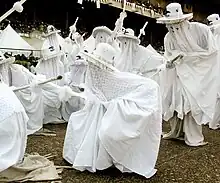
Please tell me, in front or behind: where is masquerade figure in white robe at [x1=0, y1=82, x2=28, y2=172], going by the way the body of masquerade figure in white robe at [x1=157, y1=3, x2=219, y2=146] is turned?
in front

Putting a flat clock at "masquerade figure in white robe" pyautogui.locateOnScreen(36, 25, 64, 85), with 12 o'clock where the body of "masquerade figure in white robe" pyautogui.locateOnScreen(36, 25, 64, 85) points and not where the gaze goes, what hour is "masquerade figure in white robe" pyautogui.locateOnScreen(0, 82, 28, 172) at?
"masquerade figure in white robe" pyautogui.locateOnScreen(0, 82, 28, 172) is roughly at 12 o'clock from "masquerade figure in white robe" pyautogui.locateOnScreen(36, 25, 64, 85).

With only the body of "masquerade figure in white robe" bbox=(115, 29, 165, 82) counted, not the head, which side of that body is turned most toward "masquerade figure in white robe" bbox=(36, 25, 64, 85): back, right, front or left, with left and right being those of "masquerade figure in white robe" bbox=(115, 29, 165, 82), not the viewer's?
right

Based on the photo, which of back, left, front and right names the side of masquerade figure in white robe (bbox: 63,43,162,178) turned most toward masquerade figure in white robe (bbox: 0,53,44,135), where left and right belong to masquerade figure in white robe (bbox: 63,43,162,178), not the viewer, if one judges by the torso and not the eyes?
right

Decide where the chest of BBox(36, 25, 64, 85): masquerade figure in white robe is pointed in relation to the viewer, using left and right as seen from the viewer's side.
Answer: facing the viewer

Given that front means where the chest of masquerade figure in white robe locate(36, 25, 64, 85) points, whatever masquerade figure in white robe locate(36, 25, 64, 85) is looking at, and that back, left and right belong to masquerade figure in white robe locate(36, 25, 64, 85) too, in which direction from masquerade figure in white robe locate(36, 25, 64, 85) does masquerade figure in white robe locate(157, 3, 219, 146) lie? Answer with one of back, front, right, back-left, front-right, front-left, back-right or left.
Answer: front-left

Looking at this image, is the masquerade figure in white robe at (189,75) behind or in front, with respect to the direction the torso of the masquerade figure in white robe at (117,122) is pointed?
behind

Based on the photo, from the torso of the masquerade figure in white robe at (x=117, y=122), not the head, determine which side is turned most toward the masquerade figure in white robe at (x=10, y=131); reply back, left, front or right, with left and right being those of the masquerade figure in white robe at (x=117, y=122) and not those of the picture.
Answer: front

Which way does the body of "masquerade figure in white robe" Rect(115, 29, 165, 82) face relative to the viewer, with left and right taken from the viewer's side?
facing the viewer and to the left of the viewer
